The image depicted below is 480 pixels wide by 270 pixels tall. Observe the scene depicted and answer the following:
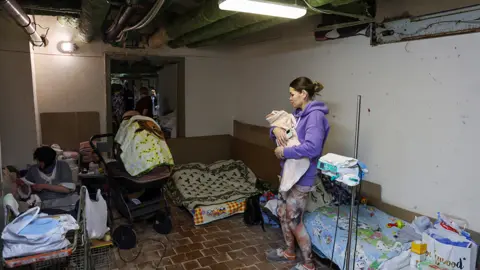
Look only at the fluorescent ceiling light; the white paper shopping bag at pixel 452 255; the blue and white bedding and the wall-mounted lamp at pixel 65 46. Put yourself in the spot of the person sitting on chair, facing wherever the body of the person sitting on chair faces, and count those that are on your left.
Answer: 3

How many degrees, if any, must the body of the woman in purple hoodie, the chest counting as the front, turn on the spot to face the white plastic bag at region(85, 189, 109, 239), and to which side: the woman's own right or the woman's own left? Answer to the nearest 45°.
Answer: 0° — they already face it

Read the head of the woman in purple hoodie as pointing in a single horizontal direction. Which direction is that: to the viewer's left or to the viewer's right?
to the viewer's left

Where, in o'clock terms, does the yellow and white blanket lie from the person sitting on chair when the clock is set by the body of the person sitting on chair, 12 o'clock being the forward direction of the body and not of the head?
The yellow and white blanket is roughly at 8 o'clock from the person sitting on chair.

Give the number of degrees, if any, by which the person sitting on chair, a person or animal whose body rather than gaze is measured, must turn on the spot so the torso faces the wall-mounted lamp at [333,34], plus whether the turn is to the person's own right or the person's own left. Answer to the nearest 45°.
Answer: approximately 135° to the person's own left

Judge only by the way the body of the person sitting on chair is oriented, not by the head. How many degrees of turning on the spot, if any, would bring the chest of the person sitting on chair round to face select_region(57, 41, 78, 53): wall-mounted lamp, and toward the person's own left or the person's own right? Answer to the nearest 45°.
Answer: approximately 135° to the person's own right

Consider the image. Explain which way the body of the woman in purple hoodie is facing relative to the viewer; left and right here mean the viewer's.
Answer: facing to the left of the viewer

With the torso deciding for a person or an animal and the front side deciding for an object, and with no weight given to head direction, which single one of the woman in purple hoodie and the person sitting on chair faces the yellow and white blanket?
the woman in purple hoodie
